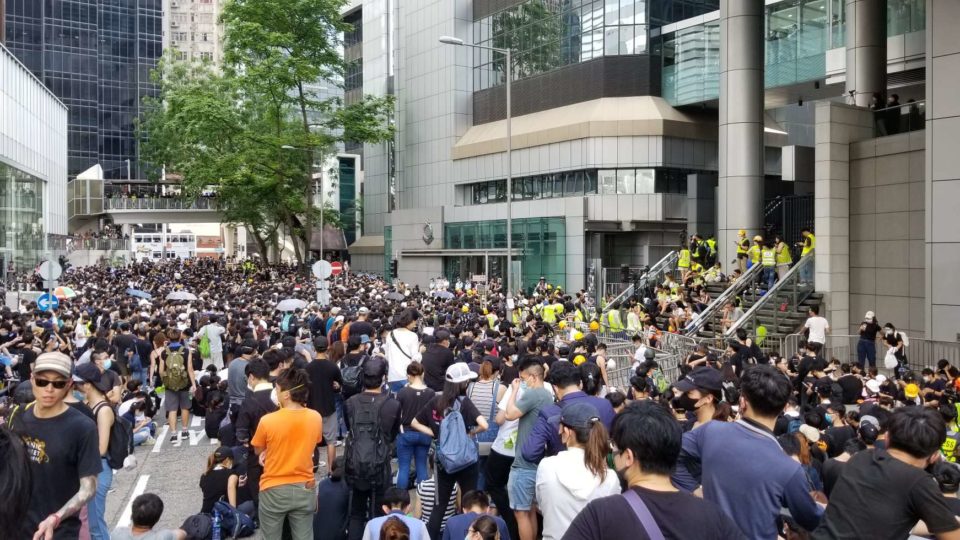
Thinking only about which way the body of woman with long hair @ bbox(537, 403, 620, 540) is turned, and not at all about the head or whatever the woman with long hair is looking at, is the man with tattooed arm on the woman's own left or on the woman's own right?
on the woman's own left

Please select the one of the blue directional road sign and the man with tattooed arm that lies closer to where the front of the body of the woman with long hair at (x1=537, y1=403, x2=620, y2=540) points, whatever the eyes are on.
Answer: the blue directional road sign

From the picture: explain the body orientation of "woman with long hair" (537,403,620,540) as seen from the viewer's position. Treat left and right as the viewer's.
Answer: facing away from the viewer and to the left of the viewer

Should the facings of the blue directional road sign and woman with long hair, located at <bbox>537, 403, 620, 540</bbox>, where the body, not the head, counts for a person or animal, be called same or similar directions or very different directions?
very different directions

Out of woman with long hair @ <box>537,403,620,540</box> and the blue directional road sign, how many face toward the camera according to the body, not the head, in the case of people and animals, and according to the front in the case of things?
1

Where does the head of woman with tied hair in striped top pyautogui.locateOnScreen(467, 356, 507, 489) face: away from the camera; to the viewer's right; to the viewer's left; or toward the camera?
away from the camera

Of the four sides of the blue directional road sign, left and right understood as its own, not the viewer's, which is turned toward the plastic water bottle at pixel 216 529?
front

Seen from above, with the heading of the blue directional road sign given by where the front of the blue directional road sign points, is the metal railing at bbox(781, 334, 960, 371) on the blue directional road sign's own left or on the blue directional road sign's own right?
on the blue directional road sign's own left

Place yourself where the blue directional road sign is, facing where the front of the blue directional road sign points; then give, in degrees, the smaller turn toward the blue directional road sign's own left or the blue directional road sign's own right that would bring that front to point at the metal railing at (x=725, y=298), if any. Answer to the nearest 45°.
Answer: approximately 90° to the blue directional road sign's own left

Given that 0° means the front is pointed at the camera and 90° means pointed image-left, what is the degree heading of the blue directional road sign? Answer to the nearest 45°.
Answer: approximately 0°
